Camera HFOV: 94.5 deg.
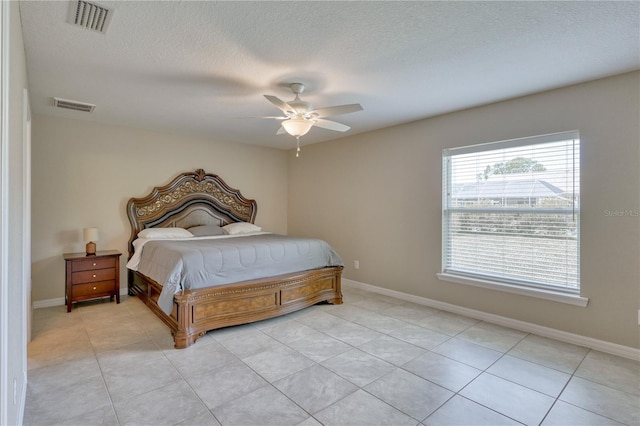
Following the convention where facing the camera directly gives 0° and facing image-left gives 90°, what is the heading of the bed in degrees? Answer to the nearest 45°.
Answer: approximately 315°

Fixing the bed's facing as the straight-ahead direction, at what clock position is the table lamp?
The table lamp is roughly at 5 o'clock from the bed.

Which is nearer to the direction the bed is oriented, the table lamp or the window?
the window
